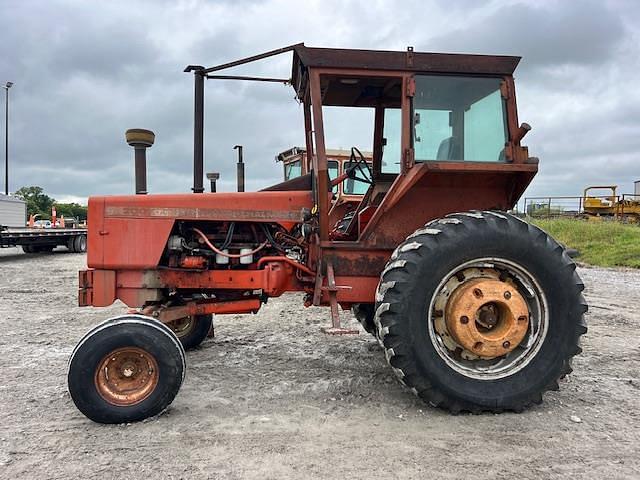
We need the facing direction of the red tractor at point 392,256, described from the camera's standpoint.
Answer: facing to the left of the viewer

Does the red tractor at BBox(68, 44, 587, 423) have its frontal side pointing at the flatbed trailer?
no
